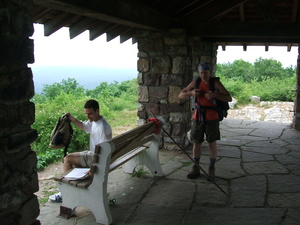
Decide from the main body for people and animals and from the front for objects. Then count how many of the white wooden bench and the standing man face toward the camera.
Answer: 1

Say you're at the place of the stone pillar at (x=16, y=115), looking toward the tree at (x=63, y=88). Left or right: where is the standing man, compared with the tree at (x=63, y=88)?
right

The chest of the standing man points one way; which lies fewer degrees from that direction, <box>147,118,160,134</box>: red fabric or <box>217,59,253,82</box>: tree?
the red fabric

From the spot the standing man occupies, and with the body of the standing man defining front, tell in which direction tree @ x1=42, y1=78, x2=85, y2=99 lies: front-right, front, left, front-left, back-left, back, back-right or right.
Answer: back-right

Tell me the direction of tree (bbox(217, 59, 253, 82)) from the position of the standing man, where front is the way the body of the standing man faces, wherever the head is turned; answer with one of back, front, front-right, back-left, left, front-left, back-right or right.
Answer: back

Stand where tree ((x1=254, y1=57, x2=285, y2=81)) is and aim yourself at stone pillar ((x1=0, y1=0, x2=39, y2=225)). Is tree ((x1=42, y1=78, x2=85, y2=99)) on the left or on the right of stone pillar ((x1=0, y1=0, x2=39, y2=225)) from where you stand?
right

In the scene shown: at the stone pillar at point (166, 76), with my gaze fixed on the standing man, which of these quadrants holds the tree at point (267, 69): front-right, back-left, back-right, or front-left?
back-left

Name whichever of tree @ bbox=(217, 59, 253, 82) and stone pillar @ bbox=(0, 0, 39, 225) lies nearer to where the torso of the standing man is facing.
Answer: the stone pillar

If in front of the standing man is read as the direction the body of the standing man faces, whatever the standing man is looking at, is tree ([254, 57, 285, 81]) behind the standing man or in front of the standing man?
behind

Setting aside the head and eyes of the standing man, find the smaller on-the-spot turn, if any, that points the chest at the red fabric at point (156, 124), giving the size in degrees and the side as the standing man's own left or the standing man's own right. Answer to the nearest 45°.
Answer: approximately 90° to the standing man's own right
